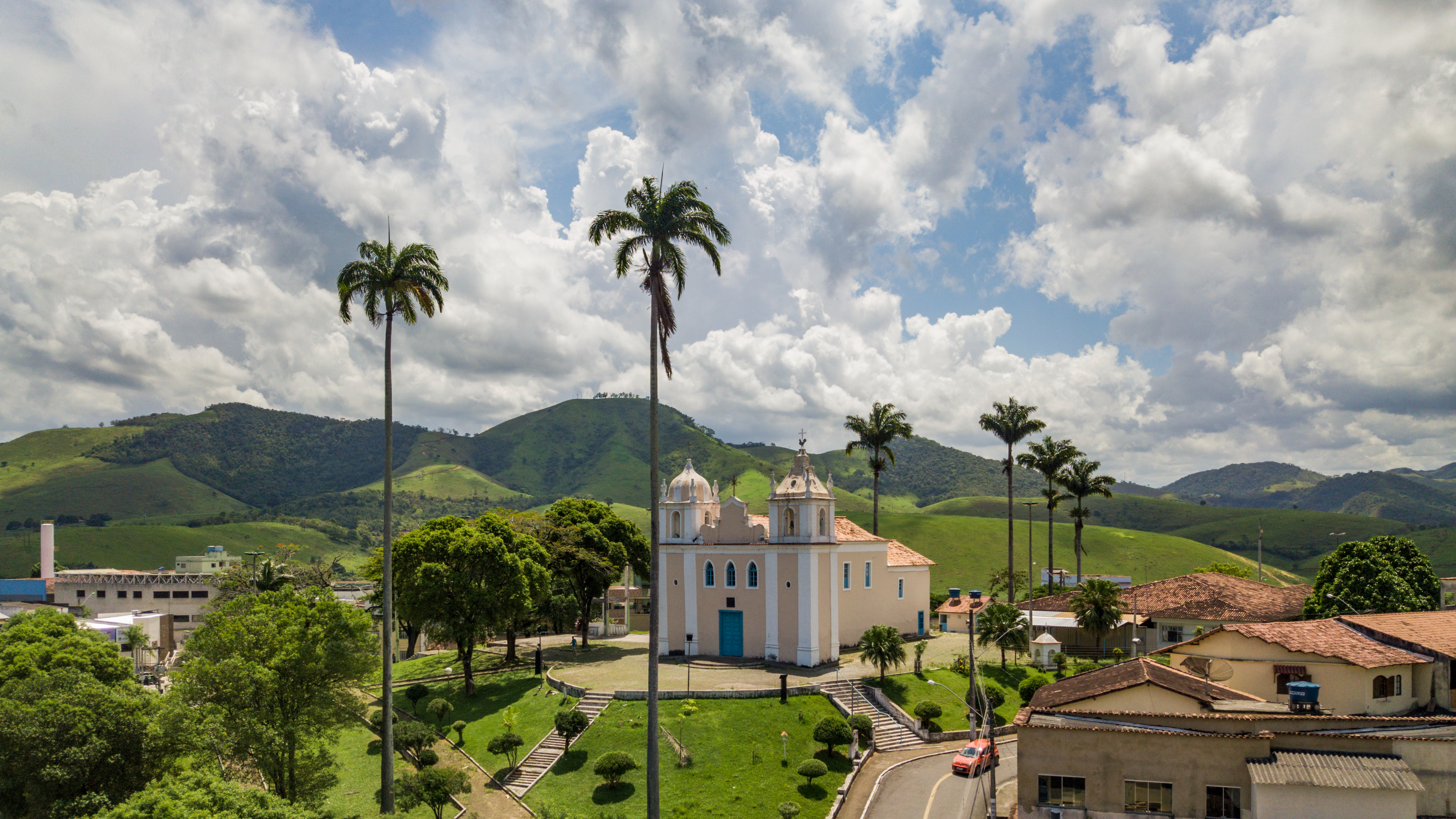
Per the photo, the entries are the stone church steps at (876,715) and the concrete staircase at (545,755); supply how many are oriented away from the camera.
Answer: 0

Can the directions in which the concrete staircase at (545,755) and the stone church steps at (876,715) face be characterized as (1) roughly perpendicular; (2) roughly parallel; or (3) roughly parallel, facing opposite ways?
roughly perpendicular

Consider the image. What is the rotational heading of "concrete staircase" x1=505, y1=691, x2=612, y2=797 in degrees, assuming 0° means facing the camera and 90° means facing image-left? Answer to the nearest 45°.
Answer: approximately 45°

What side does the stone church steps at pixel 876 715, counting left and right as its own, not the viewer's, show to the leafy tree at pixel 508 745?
right

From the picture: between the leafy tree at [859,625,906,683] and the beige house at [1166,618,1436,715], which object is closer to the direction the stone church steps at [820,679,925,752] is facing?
the beige house

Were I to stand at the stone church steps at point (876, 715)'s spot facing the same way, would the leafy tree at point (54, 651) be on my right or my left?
on my right

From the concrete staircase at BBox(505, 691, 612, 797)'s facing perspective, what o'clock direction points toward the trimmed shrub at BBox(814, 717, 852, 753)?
The trimmed shrub is roughly at 8 o'clock from the concrete staircase.

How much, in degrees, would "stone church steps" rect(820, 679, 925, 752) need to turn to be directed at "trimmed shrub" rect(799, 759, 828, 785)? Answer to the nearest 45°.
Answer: approximately 45° to its right

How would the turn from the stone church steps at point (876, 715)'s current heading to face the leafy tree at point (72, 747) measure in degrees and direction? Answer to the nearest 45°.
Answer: approximately 90° to its right

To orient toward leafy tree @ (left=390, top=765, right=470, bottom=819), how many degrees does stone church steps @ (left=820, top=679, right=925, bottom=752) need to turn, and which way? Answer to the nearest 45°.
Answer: approximately 90° to its right
